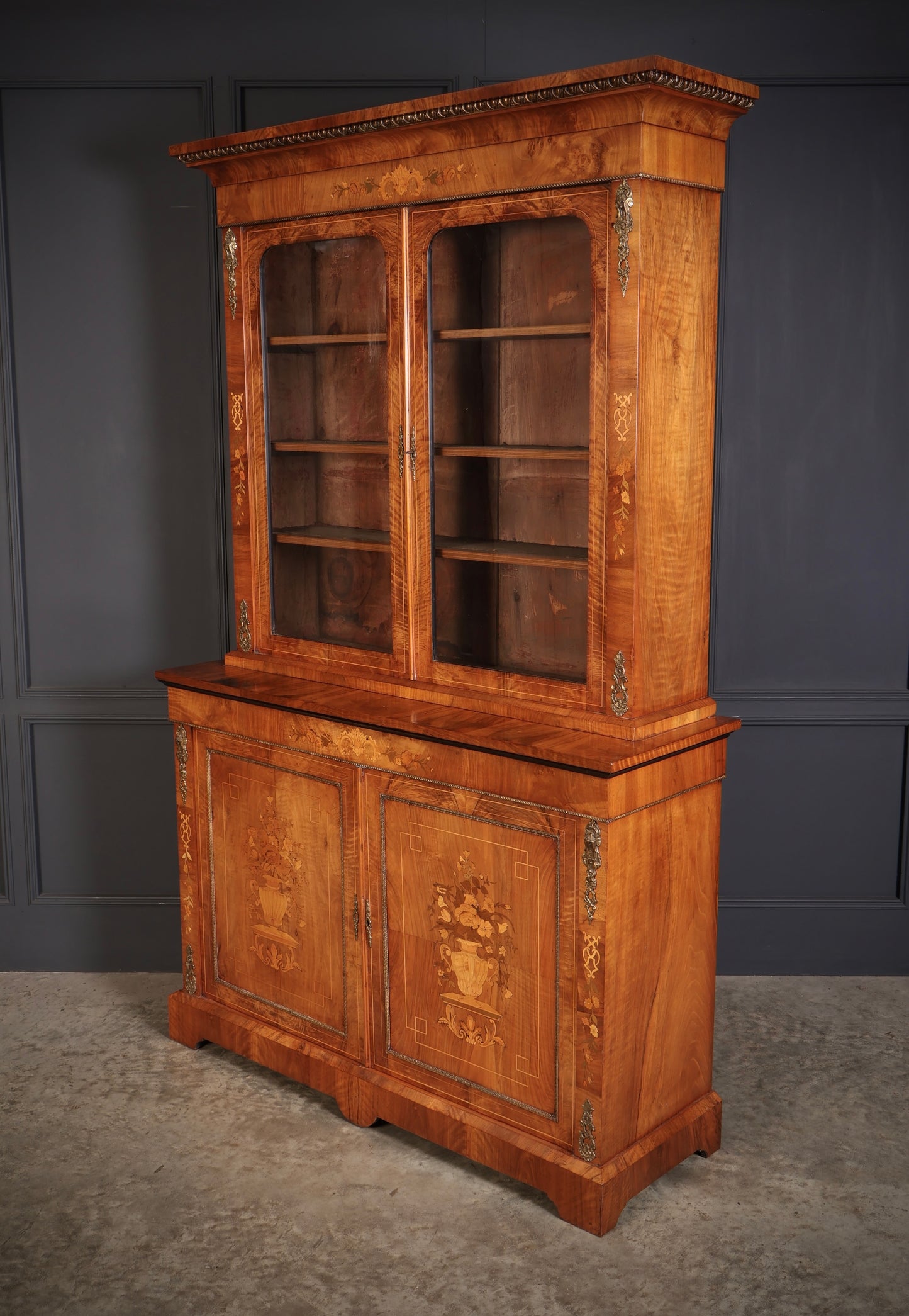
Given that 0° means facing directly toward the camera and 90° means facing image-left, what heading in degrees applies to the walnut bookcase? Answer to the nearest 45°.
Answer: approximately 45°
